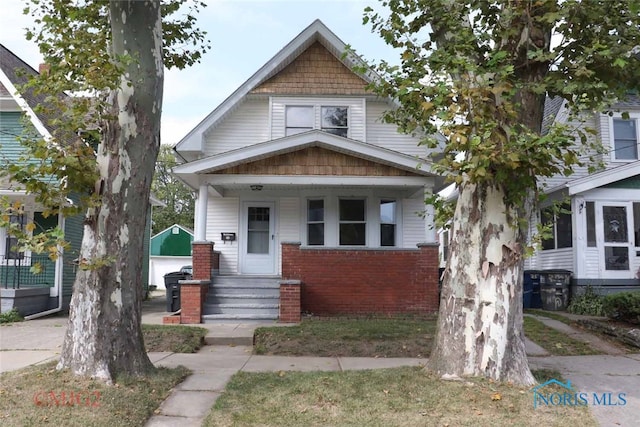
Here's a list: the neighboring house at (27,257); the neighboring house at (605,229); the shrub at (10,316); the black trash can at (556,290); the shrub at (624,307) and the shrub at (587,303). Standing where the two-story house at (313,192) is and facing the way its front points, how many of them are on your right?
2

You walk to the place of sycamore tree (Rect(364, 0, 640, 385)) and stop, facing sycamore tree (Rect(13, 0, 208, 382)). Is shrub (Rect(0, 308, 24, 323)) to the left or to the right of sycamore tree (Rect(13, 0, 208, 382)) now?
right

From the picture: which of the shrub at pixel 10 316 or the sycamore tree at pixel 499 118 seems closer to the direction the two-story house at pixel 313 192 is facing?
the sycamore tree

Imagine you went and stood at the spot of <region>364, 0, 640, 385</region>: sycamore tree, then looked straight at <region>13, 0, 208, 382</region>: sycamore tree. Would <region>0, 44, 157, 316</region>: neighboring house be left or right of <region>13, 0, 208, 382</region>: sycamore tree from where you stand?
right

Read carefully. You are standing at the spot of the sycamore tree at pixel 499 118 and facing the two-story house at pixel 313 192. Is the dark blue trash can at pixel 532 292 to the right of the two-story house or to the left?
right

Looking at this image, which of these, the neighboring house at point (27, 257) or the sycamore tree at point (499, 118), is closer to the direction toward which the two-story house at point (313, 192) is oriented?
the sycamore tree

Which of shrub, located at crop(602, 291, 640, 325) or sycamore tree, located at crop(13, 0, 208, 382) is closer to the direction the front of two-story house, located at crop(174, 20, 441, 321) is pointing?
the sycamore tree

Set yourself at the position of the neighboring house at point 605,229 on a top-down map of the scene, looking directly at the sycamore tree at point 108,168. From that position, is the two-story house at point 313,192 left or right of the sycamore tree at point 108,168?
right

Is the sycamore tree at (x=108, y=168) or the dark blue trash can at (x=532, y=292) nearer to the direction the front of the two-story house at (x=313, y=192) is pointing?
the sycamore tree

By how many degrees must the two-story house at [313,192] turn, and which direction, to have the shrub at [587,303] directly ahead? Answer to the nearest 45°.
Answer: approximately 90° to its left

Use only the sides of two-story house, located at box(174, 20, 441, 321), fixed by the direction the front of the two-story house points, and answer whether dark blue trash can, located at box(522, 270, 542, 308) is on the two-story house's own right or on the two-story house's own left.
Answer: on the two-story house's own left

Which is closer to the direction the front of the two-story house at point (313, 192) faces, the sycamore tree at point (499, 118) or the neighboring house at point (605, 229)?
the sycamore tree

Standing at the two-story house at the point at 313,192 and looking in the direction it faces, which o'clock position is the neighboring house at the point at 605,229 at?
The neighboring house is roughly at 9 o'clock from the two-story house.

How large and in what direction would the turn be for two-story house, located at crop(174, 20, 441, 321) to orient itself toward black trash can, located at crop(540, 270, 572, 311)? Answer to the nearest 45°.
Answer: approximately 90° to its left

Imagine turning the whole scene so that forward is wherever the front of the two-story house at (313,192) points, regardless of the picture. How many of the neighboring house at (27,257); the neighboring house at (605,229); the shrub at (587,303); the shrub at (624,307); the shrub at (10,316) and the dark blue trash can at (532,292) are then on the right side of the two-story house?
2

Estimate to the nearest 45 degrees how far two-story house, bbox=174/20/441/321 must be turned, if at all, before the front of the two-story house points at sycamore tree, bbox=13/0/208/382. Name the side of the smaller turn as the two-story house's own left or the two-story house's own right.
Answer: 0° — it already faces it

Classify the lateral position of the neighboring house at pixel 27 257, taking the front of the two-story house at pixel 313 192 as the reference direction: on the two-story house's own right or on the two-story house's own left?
on the two-story house's own right

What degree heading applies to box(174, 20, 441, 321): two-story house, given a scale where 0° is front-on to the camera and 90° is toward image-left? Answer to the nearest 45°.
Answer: approximately 0°
